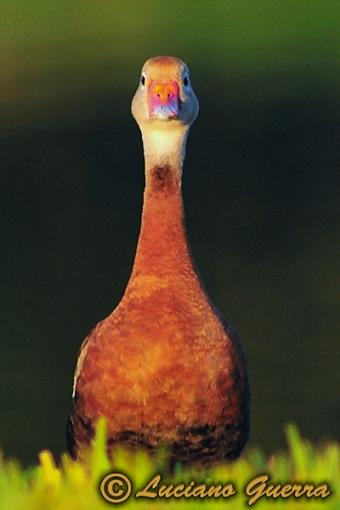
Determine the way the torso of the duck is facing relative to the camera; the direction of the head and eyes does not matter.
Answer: toward the camera
